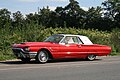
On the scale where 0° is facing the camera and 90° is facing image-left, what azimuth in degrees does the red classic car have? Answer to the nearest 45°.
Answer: approximately 45°
